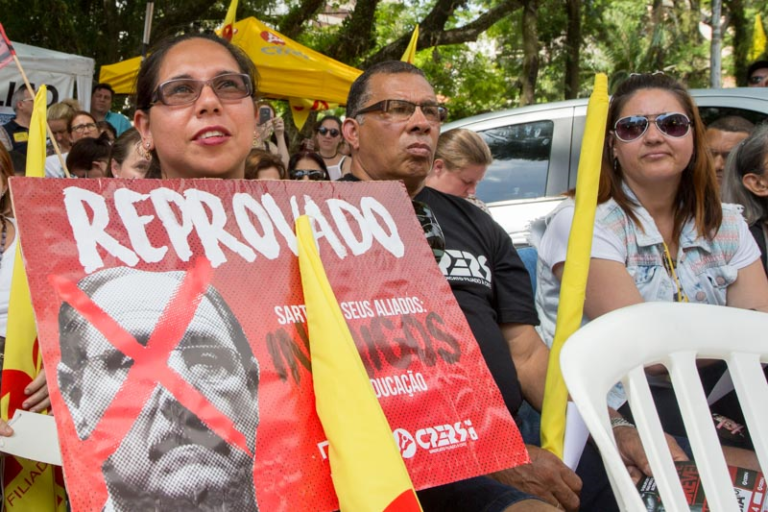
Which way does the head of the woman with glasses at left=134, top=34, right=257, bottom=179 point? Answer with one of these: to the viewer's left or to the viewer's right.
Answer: to the viewer's right

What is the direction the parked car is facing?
to the viewer's left

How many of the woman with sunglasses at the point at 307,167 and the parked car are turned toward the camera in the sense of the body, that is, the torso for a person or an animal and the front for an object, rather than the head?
1

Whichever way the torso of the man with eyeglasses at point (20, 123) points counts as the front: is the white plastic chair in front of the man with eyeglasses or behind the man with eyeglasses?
in front

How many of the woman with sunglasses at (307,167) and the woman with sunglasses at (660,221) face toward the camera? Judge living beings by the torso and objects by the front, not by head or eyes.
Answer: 2

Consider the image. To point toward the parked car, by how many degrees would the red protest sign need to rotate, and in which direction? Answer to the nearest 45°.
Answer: approximately 135° to its left

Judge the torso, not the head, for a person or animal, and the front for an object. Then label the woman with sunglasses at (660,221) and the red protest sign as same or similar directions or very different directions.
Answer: same or similar directions

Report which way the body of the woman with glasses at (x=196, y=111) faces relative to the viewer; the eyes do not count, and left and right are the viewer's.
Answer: facing the viewer and to the right of the viewer

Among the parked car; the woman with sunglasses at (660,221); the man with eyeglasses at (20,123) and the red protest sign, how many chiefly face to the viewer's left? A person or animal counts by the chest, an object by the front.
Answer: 1

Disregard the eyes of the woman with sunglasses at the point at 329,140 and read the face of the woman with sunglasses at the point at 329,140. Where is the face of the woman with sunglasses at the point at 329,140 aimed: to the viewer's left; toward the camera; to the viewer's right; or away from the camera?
toward the camera

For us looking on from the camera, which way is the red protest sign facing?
facing the viewer

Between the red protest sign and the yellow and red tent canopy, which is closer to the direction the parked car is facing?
the yellow and red tent canopy

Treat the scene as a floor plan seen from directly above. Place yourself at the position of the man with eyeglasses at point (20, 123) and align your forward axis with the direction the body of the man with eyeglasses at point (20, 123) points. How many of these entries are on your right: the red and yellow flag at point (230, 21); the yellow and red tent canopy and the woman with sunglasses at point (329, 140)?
0

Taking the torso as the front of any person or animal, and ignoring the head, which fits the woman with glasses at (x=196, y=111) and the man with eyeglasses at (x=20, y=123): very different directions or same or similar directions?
same or similar directions

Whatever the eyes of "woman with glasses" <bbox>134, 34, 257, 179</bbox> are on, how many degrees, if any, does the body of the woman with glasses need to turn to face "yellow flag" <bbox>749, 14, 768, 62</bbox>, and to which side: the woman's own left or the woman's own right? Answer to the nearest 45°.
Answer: approximately 90° to the woman's own left

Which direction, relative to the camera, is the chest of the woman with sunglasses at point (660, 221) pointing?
toward the camera

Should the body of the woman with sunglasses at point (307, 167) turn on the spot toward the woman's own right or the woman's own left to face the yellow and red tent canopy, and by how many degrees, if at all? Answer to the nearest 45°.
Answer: approximately 180°

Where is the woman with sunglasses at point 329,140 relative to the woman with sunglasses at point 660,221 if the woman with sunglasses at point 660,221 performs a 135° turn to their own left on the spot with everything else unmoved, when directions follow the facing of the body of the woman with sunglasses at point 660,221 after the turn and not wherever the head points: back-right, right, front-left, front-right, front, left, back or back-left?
left
